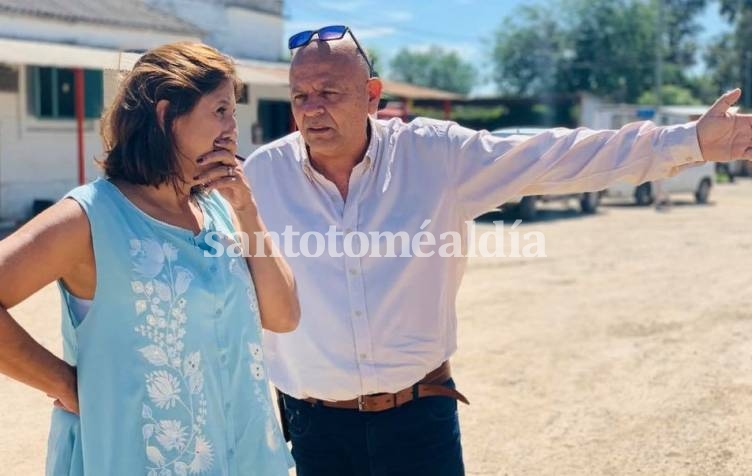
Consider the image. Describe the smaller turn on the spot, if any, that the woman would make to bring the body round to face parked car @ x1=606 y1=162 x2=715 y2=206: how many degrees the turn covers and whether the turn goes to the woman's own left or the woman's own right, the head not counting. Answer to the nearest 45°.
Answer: approximately 90° to the woman's own left

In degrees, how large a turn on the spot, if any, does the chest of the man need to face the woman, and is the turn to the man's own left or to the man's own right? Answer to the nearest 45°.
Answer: approximately 45° to the man's own right

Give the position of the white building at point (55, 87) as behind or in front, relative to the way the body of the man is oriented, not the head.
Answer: behind

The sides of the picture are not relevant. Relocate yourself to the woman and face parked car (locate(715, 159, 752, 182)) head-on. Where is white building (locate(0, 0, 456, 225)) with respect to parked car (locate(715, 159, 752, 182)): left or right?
left

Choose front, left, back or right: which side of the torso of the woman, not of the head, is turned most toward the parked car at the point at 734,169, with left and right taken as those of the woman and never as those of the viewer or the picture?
left

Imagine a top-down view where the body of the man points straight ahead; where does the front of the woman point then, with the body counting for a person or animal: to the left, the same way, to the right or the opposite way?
to the left

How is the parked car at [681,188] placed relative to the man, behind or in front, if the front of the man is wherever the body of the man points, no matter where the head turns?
behind

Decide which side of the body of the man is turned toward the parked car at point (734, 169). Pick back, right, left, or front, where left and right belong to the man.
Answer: back
